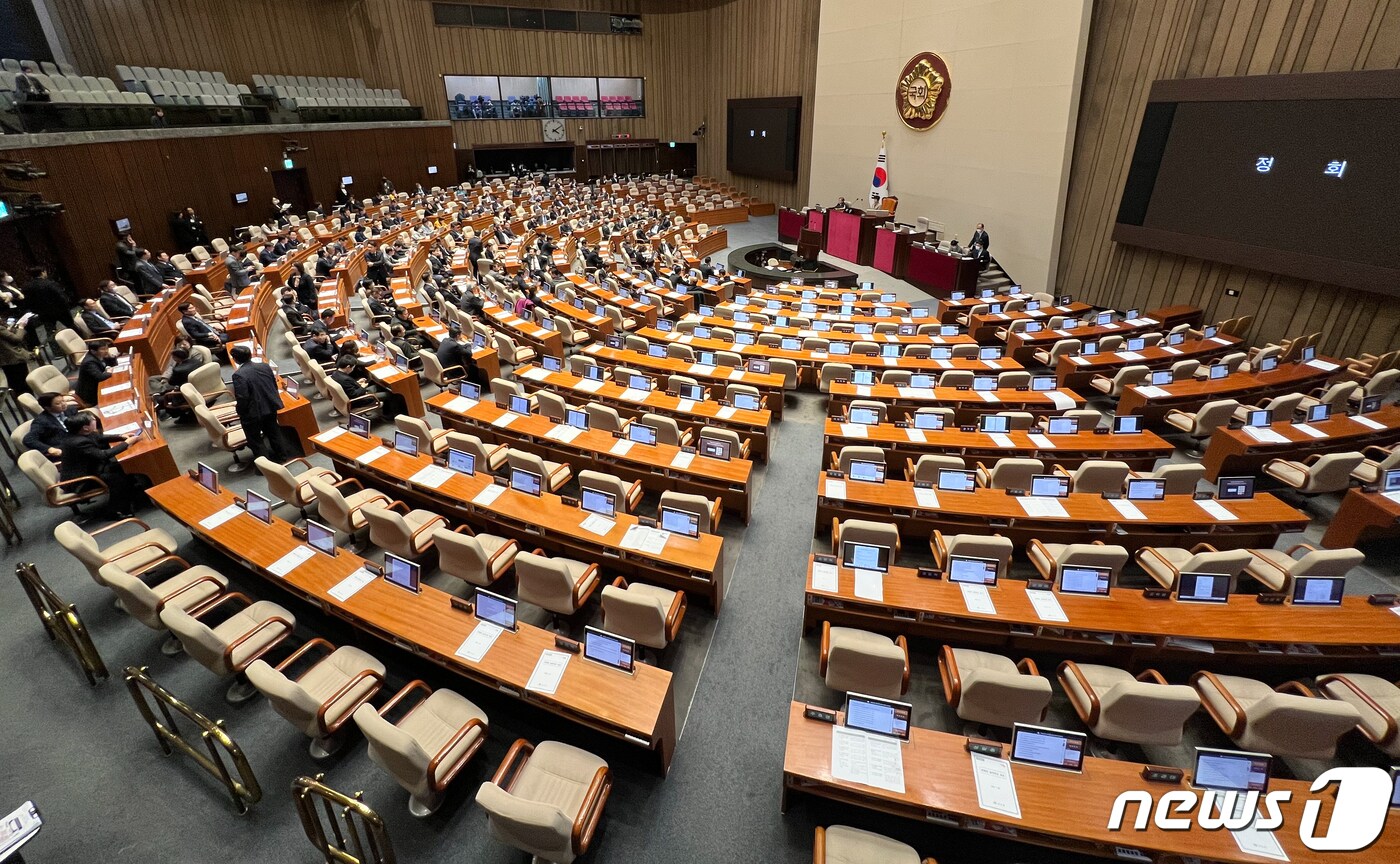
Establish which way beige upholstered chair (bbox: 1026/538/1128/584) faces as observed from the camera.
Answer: facing away from the viewer and to the left of the viewer

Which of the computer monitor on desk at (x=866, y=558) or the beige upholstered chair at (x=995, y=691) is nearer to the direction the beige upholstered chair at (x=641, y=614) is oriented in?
the computer monitor on desk

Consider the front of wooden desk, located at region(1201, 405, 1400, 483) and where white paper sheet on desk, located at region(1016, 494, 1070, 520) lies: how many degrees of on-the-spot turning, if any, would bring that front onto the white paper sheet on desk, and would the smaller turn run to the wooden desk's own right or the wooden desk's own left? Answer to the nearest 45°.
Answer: approximately 45° to the wooden desk's own right

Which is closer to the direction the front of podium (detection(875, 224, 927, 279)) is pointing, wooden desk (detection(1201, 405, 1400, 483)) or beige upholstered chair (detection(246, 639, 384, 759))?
the beige upholstered chair

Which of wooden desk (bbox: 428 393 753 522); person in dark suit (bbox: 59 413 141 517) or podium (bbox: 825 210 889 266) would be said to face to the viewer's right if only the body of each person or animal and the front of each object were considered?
the person in dark suit

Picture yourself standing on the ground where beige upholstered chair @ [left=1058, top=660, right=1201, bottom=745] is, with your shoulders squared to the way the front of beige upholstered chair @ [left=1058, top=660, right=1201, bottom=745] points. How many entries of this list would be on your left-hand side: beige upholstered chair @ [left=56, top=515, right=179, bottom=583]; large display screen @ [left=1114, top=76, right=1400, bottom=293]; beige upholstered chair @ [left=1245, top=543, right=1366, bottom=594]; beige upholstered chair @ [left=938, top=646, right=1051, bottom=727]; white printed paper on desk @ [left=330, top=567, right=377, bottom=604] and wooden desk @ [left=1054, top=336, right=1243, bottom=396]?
3

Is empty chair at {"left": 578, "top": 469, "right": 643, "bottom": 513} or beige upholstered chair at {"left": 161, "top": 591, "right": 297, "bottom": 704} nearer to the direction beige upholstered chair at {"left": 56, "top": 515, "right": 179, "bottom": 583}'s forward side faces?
the empty chair

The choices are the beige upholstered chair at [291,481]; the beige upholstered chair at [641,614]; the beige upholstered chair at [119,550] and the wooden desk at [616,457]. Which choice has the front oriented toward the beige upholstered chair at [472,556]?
the wooden desk

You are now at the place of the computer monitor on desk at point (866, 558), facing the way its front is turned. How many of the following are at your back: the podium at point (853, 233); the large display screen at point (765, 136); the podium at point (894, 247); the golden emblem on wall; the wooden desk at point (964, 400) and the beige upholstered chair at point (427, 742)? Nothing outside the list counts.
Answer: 5

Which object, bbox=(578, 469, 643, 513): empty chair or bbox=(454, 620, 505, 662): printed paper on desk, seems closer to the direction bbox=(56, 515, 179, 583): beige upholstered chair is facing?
the empty chair

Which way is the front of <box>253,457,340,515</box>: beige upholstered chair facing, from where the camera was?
facing away from the viewer and to the right of the viewer

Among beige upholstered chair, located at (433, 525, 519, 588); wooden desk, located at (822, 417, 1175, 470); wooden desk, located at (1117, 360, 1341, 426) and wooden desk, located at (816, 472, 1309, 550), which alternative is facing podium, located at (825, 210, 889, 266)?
the beige upholstered chair

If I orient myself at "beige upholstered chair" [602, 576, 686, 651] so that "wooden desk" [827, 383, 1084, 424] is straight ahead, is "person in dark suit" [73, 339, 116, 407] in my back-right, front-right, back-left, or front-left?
back-left

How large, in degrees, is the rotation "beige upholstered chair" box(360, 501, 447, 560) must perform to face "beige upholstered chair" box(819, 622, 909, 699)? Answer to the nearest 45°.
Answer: approximately 90° to its right

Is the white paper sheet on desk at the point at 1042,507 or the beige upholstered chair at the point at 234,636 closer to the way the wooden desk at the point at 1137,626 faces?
the beige upholstered chair
